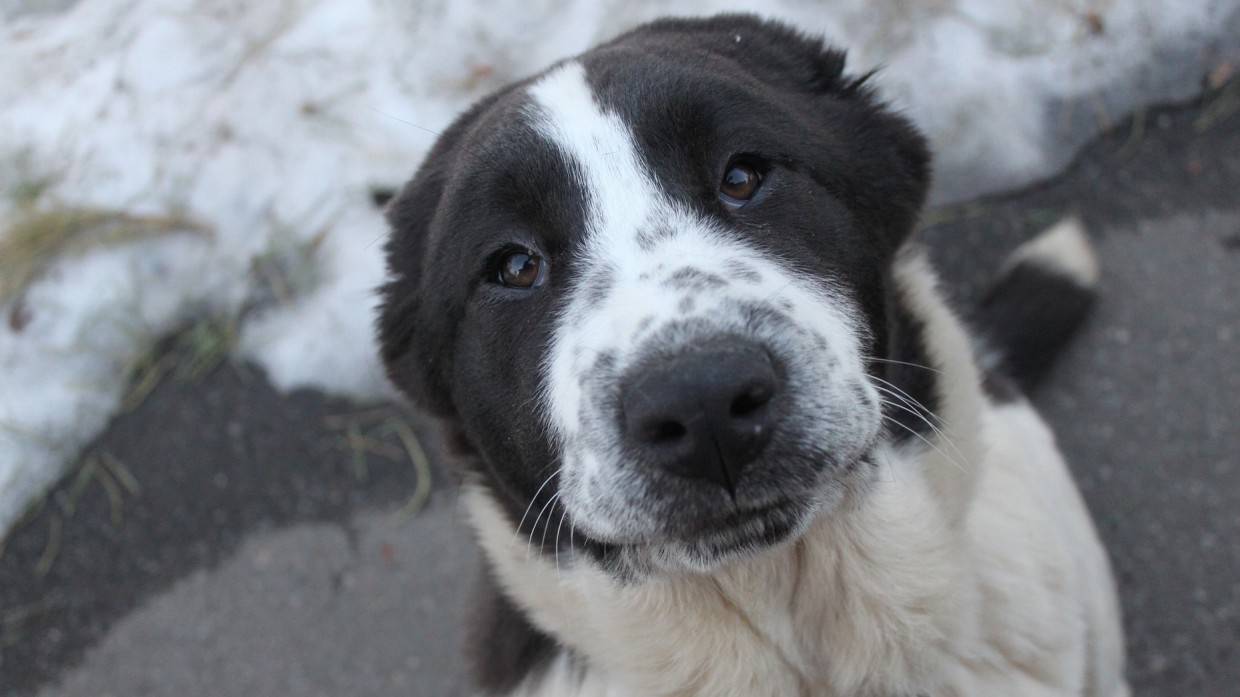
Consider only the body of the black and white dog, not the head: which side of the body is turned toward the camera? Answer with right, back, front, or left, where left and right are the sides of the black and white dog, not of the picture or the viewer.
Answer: front
